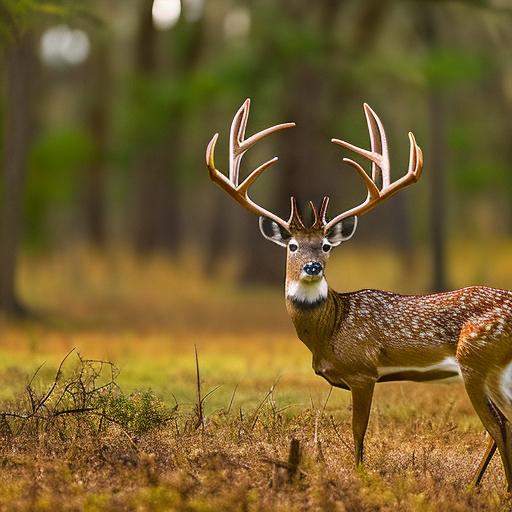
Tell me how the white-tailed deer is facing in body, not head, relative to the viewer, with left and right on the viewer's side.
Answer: facing to the left of the viewer

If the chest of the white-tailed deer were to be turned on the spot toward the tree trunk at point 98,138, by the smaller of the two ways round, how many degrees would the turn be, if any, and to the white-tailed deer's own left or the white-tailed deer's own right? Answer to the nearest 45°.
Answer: approximately 90° to the white-tailed deer's own right

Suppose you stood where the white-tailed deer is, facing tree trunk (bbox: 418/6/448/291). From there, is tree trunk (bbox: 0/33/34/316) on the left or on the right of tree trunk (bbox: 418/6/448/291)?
left

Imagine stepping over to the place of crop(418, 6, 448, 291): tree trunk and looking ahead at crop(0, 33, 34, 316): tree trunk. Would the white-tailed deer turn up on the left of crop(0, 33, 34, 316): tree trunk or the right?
left

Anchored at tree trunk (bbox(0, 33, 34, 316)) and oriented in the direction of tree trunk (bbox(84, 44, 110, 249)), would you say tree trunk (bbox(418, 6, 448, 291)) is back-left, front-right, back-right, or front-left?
front-right

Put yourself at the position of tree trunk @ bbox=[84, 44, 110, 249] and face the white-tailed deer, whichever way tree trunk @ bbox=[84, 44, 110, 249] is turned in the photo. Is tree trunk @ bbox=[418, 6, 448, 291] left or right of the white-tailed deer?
left

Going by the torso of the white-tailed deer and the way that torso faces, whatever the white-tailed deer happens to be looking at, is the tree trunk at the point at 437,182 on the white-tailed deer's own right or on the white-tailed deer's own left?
on the white-tailed deer's own right
